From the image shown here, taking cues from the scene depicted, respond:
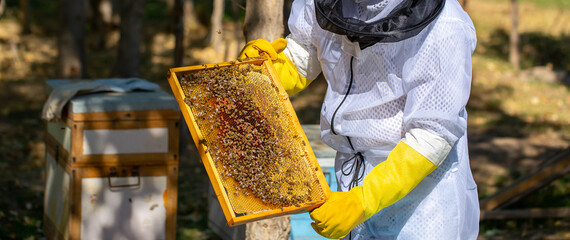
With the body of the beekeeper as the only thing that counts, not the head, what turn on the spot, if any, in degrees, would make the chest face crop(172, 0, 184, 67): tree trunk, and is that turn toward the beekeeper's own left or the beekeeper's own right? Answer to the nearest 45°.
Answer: approximately 90° to the beekeeper's own right

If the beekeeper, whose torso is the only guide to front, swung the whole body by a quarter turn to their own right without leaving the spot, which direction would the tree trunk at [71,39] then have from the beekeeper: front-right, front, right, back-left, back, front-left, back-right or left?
front

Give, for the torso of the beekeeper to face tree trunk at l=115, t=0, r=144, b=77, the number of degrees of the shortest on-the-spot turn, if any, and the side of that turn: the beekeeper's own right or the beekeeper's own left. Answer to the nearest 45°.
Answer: approximately 90° to the beekeeper's own right

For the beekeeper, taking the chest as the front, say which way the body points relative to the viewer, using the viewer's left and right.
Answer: facing the viewer and to the left of the viewer

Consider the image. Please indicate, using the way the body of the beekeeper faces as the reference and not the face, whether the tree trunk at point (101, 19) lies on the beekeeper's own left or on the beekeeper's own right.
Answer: on the beekeeper's own right

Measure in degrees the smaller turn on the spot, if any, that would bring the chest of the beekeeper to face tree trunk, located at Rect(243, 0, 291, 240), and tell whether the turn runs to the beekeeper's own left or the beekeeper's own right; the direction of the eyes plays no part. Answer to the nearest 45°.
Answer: approximately 90° to the beekeeper's own right
